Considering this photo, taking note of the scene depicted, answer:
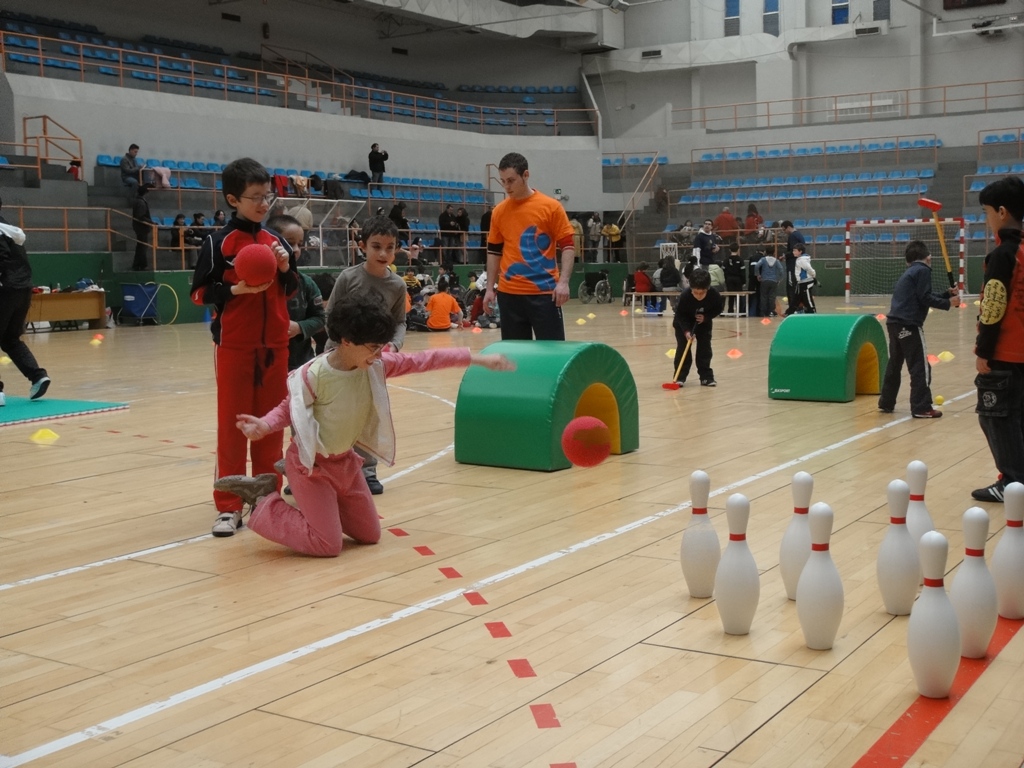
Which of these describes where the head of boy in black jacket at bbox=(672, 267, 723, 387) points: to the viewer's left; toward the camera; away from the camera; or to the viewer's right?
toward the camera

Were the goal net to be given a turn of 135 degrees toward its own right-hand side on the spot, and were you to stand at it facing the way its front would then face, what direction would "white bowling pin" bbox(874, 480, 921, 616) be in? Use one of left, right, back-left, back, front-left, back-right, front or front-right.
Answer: back-left

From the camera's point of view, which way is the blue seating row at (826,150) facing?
toward the camera

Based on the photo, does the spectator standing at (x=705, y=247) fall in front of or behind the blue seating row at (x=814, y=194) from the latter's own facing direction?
in front

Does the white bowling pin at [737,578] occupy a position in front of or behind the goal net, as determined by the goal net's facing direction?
in front

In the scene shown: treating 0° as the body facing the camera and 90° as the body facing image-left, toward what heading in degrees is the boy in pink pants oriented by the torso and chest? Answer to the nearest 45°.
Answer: approximately 315°

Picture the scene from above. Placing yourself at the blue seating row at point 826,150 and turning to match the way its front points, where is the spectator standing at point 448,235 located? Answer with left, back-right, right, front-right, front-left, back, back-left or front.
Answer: front-right

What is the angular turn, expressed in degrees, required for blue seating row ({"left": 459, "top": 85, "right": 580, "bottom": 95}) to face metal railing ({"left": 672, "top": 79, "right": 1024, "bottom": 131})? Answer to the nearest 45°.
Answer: approximately 45° to its left

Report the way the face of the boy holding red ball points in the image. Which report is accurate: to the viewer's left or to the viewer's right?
to the viewer's right

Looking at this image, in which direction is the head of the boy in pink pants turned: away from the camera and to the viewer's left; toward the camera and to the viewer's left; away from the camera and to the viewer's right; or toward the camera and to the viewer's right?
toward the camera and to the viewer's right

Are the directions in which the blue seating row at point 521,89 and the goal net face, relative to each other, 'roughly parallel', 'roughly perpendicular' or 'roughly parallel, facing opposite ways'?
roughly parallel

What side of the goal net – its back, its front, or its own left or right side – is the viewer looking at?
front
